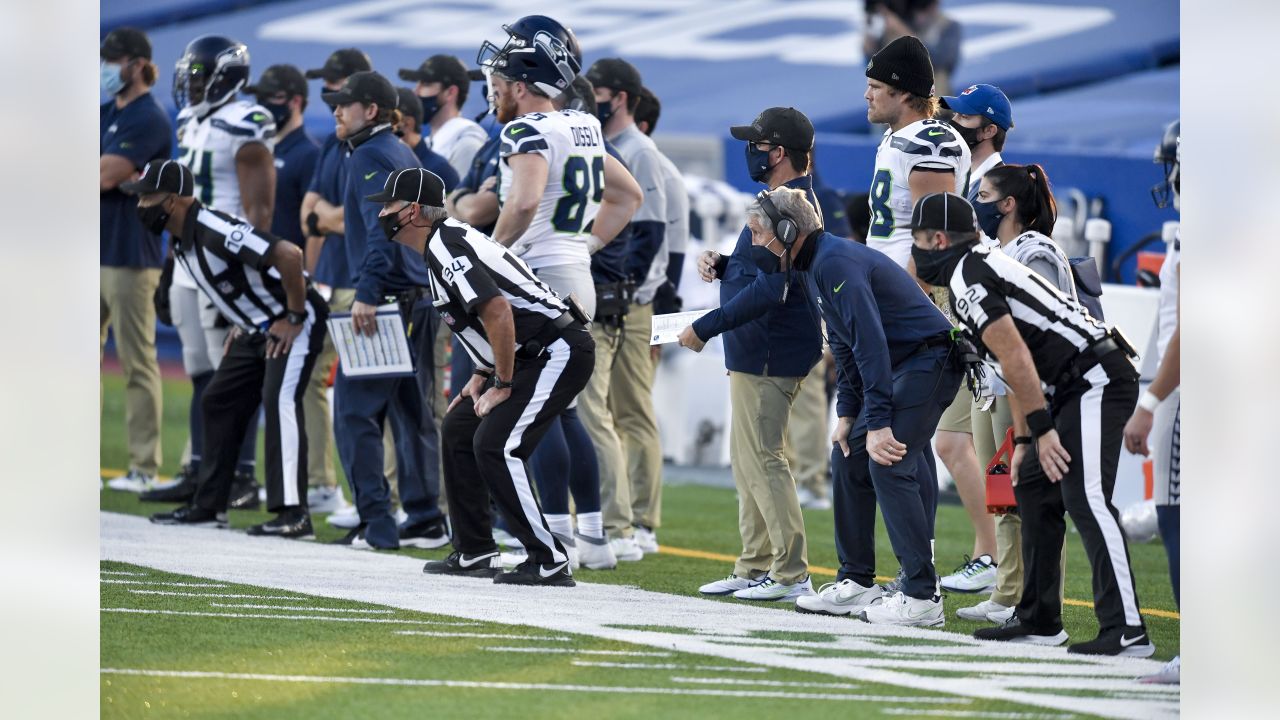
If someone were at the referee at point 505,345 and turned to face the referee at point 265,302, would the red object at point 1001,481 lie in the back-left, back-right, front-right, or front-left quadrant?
back-right

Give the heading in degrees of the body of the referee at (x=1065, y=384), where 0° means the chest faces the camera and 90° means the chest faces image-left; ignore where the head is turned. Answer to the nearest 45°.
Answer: approximately 90°

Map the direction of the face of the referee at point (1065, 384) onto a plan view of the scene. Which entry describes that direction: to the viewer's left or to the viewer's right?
to the viewer's left

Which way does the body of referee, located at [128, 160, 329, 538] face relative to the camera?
to the viewer's left

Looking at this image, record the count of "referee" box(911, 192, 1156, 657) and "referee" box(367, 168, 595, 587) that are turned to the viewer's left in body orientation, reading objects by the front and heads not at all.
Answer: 2

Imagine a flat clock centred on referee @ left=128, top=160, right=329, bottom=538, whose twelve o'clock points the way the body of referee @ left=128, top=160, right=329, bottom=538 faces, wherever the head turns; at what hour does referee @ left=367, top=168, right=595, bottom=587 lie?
referee @ left=367, top=168, right=595, bottom=587 is roughly at 8 o'clock from referee @ left=128, top=160, right=329, bottom=538.

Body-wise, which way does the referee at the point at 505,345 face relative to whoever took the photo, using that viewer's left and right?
facing to the left of the viewer

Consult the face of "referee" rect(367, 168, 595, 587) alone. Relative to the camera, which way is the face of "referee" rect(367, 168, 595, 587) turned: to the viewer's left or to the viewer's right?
to the viewer's left
